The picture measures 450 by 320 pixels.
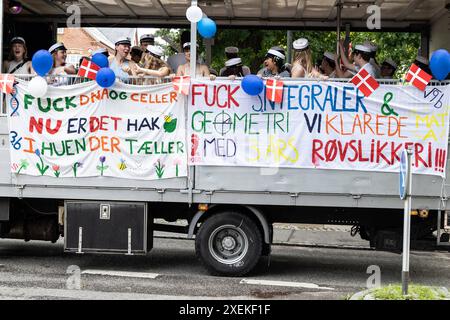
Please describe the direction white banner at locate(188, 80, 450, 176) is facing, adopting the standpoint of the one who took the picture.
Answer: facing the viewer

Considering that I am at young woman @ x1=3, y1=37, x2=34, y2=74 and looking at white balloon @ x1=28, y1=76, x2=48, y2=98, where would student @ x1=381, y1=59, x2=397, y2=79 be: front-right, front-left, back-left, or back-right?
front-left

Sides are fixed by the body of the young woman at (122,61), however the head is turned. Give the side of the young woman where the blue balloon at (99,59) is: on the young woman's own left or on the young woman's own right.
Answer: on the young woman's own right

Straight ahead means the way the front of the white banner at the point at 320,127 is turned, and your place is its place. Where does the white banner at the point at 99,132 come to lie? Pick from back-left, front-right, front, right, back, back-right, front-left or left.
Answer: right

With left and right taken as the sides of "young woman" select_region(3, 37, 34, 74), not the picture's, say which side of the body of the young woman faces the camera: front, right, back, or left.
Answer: front

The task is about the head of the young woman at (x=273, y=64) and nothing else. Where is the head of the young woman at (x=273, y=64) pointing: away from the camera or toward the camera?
toward the camera

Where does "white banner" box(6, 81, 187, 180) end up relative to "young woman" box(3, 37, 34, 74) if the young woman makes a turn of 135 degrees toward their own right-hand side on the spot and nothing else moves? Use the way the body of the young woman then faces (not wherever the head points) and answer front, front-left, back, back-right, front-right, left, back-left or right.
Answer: back

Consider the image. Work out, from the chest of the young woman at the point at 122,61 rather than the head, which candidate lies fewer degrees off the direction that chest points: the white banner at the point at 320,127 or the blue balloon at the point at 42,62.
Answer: the white banner

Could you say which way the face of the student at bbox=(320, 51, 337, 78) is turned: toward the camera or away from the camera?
toward the camera
